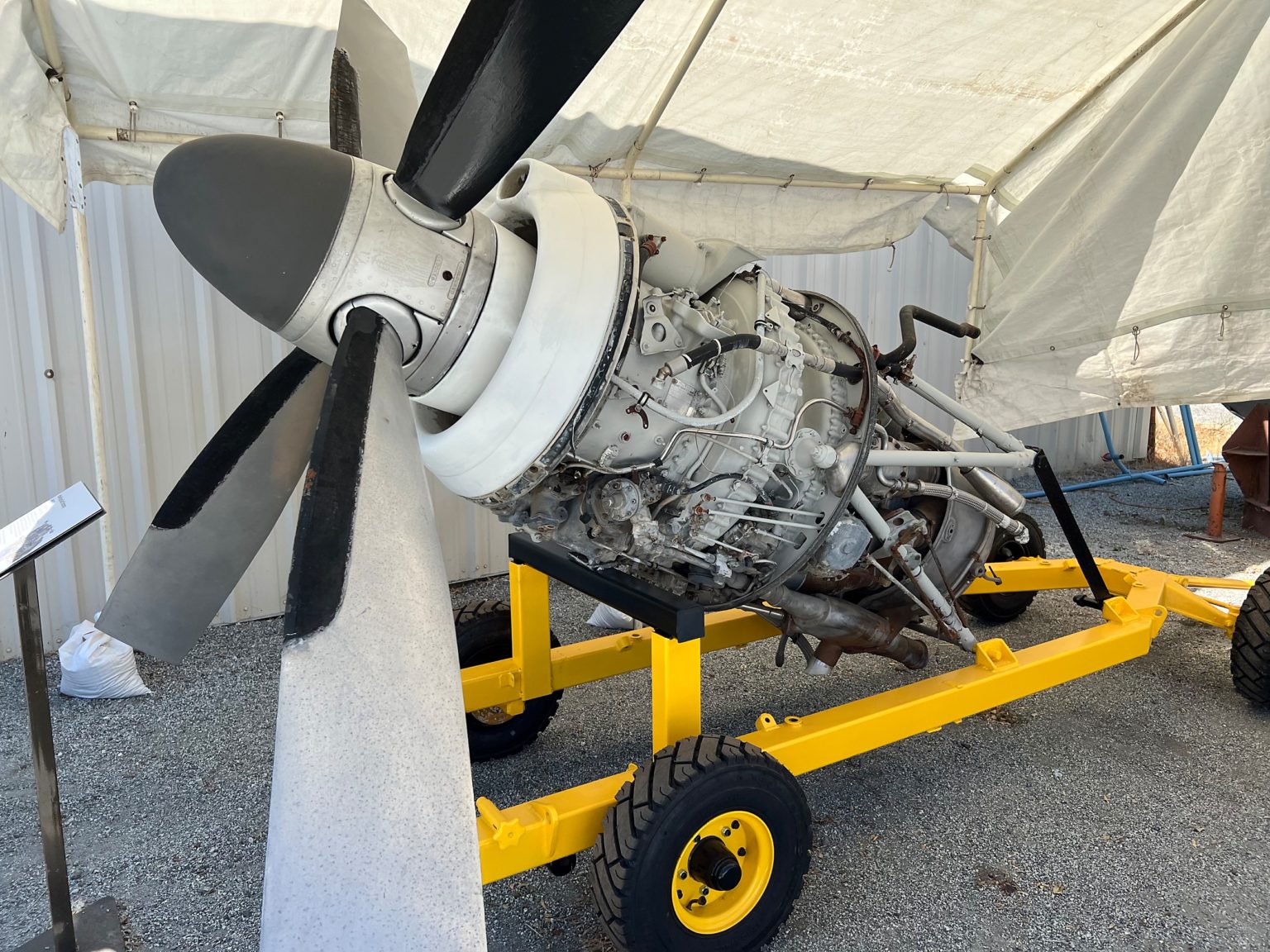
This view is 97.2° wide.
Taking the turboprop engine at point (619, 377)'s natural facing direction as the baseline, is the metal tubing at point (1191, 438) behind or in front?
behind

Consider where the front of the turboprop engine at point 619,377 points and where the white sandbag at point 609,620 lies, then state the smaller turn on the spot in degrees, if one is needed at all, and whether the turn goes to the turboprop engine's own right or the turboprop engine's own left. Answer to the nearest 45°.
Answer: approximately 135° to the turboprop engine's own right

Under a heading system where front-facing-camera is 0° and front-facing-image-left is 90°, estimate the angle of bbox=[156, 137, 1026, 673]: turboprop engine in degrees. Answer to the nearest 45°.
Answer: approximately 45°

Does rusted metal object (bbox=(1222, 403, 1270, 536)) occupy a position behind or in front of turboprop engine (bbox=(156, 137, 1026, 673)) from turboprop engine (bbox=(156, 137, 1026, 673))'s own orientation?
behind

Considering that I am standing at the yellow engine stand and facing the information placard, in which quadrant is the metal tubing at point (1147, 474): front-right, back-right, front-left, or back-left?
back-right
